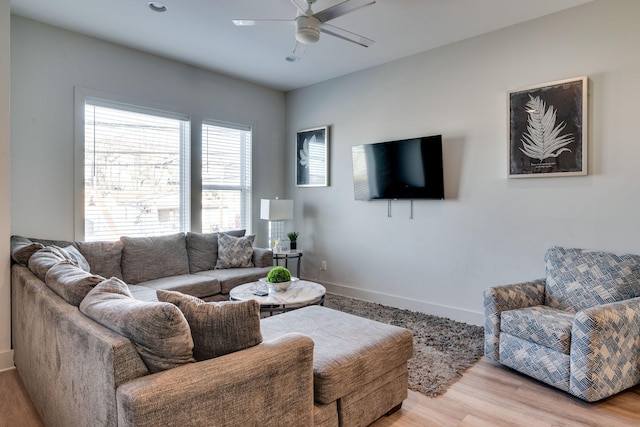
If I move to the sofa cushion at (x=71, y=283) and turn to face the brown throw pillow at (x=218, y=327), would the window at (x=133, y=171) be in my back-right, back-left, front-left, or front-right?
back-left

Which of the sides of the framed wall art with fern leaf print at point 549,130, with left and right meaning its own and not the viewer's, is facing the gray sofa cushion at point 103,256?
front

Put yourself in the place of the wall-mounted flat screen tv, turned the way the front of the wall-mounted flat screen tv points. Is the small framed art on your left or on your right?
on your right

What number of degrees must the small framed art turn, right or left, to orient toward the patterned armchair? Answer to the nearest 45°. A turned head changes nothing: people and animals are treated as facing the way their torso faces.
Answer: approximately 90° to its left

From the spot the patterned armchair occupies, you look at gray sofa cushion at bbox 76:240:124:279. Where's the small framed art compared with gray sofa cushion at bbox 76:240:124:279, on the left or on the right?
right

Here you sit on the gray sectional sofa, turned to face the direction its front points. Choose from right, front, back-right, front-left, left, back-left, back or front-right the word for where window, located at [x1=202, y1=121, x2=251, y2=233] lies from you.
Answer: front-left

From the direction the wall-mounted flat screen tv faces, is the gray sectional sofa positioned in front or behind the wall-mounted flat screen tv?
in front

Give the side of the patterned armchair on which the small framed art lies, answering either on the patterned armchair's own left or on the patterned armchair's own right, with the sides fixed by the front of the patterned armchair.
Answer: on the patterned armchair's own right

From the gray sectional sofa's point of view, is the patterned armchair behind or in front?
in front

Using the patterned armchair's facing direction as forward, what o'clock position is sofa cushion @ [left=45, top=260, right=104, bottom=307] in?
The sofa cushion is roughly at 12 o'clock from the patterned armchair.

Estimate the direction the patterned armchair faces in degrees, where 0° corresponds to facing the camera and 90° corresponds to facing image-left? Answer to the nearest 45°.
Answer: approximately 45°

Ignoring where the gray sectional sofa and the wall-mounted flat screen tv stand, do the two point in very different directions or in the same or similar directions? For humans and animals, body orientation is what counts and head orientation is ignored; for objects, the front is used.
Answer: very different directions

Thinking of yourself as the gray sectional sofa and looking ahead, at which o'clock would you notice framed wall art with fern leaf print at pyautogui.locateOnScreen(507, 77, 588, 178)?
The framed wall art with fern leaf print is roughly at 1 o'clock from the gray sectional sofa.

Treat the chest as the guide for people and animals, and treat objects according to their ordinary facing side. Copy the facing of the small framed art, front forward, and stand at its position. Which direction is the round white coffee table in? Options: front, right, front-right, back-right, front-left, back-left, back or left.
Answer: front-left

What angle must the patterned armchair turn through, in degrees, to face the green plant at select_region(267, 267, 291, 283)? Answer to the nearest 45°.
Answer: approximately 45° to its right
